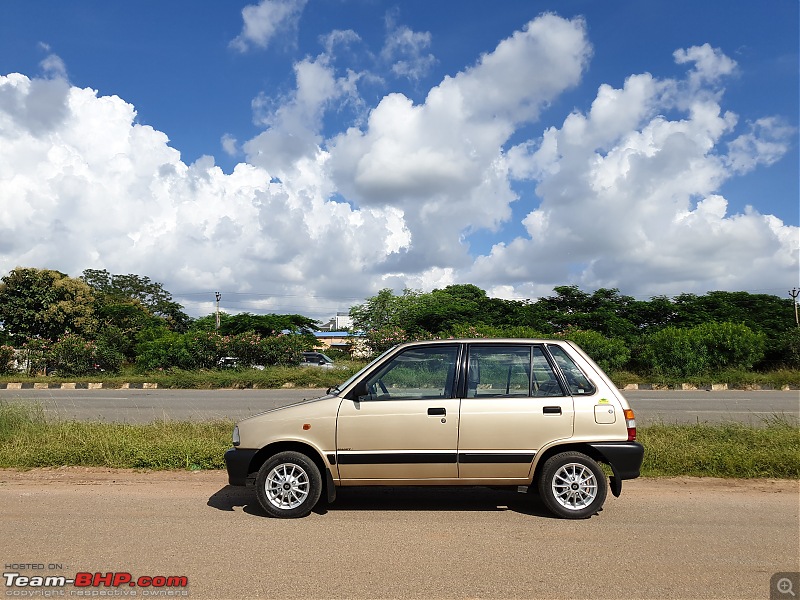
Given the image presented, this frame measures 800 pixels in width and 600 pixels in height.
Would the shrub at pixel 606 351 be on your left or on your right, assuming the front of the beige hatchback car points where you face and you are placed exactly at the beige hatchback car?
on your right

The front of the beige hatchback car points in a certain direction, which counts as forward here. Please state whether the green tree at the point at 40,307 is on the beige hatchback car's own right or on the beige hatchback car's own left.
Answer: on the beige hatchback car's own right

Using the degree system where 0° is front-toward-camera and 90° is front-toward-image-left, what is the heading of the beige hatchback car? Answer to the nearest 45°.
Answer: approximately 90°

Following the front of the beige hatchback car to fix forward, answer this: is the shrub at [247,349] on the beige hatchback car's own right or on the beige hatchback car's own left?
on the beige hatchback car's own right

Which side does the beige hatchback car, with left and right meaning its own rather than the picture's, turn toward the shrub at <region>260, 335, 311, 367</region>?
right

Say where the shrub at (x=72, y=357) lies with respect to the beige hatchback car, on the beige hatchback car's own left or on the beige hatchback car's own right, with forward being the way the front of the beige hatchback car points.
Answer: on the beige hatchback car's own right

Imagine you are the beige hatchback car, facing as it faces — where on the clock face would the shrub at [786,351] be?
The shrub is roughly at 4 o'clock from the beige hatchback car.

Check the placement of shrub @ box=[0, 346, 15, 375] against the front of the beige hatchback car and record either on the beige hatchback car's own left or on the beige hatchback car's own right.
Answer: on the beige hatchback car's own right

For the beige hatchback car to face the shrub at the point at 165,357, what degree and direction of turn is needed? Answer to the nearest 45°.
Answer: approximately 45° to its right
